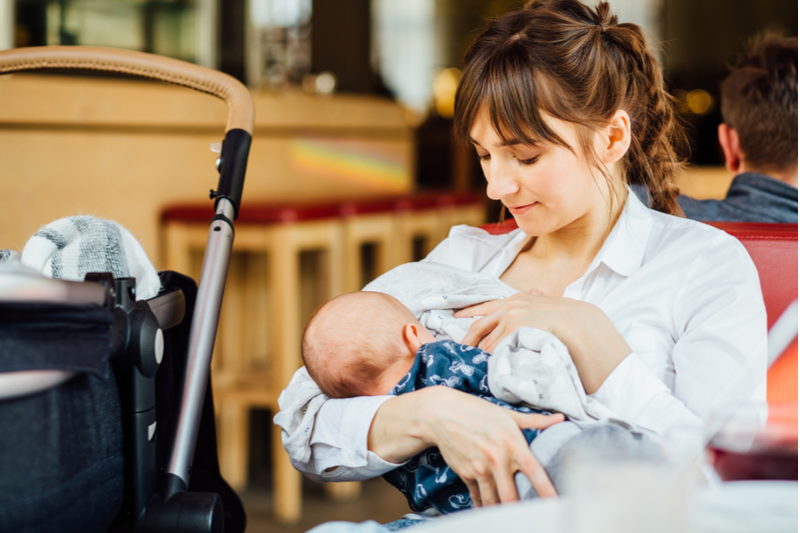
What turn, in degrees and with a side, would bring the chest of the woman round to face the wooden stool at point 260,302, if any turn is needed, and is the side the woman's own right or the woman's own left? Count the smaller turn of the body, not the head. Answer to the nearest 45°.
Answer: approximately 90° to the woman's own right

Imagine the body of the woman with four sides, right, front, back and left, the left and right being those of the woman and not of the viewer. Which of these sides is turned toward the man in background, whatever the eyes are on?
back

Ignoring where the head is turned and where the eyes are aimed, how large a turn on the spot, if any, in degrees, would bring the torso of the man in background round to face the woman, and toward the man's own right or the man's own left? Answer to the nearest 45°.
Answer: approximately 180°

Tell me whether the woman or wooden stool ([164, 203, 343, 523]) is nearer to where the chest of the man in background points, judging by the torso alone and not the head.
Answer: the wooden stool

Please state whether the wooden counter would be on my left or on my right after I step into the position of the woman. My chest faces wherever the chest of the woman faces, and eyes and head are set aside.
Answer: on my right

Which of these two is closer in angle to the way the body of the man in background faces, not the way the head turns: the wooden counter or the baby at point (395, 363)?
the wooden counter

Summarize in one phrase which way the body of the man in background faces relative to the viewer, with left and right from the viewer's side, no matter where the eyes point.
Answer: facing away from the viewer

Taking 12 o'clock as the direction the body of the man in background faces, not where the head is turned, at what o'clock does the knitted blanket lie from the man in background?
The knitted blanket is roughly at 7 o'clock from the man in background.

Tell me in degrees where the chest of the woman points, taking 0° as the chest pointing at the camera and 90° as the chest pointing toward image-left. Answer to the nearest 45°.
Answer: approximately 45°

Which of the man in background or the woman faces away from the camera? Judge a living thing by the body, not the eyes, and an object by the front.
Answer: the man in background

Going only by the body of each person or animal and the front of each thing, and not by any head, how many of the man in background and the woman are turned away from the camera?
1
